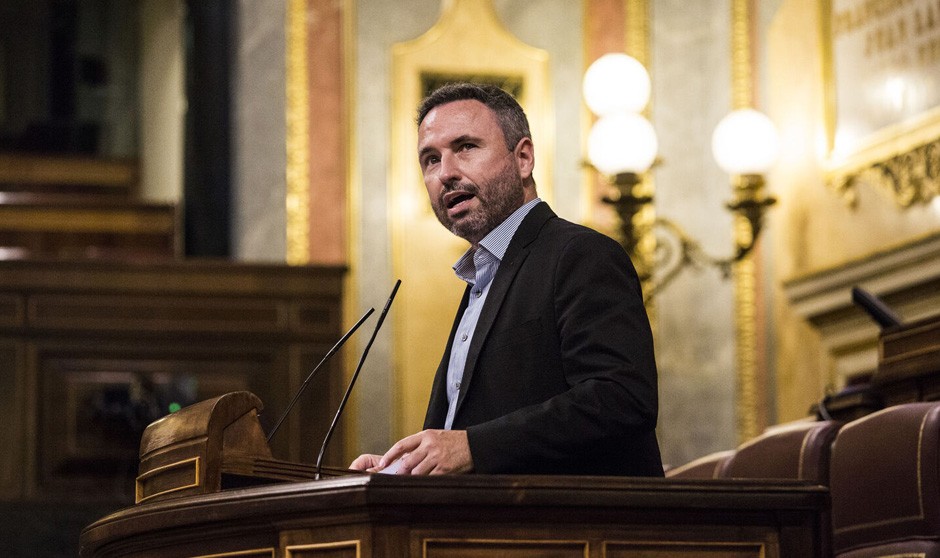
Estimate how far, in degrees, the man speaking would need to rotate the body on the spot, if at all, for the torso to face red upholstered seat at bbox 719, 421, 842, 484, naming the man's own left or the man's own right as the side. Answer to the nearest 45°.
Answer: approximately 180°

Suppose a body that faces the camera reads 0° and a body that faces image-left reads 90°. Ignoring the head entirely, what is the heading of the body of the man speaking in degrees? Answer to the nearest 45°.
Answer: approximately 45°
